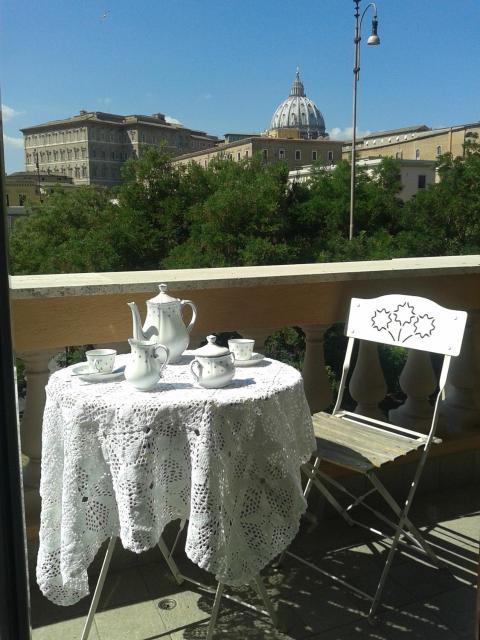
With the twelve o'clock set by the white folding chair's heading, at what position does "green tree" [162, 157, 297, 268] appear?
The green tree is roughly at 4 o'clock from the white folding chair.

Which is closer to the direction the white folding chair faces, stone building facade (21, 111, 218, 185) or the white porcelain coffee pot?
the white porcelain coffee pot

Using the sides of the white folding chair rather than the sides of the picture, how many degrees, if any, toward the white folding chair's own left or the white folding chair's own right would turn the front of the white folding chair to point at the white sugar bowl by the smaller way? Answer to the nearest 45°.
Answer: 0° — it already faces it

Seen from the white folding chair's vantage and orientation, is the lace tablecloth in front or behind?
in front

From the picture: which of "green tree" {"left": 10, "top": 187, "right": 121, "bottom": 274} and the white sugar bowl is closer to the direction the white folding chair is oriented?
the white sugar bowl

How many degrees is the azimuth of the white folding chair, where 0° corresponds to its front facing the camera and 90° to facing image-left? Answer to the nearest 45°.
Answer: approximately 45°

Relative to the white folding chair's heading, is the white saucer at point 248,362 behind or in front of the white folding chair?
in front

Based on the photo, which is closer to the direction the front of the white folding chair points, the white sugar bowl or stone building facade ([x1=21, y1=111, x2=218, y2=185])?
the white sugar bowl

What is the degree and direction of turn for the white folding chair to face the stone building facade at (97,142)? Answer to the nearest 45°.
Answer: approximately 90° to its right
